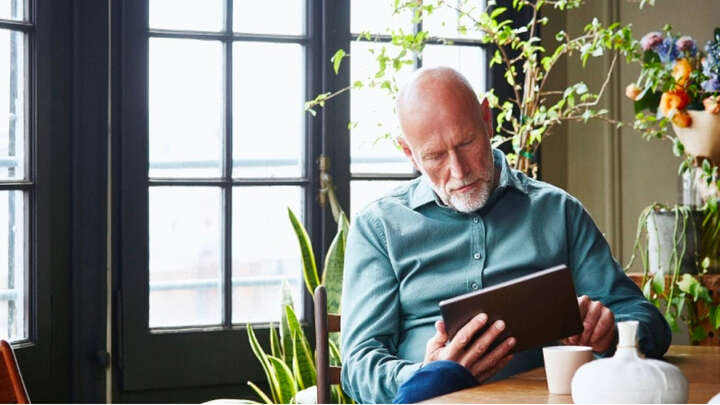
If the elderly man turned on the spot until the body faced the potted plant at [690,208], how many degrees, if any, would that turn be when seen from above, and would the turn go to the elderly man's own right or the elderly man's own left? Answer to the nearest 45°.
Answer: approximately 135° to the elderly man's own left

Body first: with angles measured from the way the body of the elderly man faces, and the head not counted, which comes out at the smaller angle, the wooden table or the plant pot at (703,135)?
the wooden table

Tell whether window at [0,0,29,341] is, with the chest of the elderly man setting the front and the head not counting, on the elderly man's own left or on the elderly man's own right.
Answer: on the elderly man's own right

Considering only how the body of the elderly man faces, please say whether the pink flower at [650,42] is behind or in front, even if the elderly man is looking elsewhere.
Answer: behind

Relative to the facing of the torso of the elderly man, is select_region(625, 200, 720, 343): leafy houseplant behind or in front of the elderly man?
behind

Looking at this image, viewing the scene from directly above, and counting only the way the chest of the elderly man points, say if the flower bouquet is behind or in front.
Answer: behind

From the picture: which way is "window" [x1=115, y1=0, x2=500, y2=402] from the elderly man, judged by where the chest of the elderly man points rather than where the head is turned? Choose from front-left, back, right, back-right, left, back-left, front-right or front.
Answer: back-right

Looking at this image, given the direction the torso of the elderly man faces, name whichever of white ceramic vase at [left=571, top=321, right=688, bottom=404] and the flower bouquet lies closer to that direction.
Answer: the white ceramic vase

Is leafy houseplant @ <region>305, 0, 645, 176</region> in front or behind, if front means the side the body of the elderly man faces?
behind

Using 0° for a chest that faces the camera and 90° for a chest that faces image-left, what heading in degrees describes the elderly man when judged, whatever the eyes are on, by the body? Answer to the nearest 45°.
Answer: approximately 0°

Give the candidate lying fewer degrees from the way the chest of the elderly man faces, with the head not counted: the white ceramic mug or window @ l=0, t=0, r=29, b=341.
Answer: the white ceramic mug
